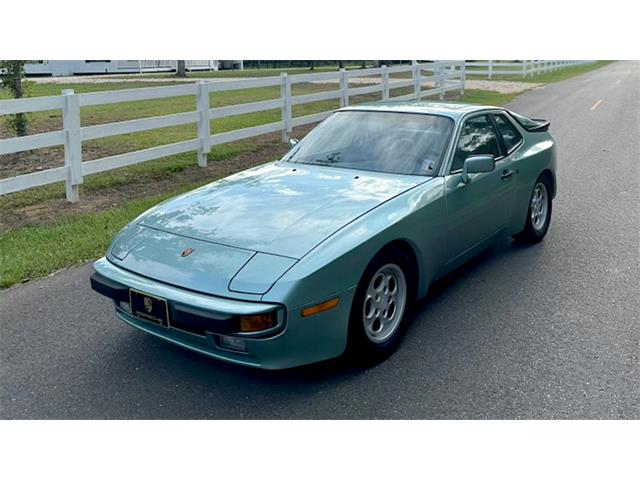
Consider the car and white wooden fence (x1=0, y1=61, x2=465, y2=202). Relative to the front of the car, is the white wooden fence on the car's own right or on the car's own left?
on the car's own right

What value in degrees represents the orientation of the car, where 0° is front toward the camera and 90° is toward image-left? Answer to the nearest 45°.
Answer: approximately 45°

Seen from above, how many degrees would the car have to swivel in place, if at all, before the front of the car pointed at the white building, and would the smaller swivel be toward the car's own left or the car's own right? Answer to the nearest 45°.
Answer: approximately 135° to the car's own right

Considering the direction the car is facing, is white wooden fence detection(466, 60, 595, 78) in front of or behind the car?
behind

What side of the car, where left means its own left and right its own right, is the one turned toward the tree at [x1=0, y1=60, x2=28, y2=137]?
right
